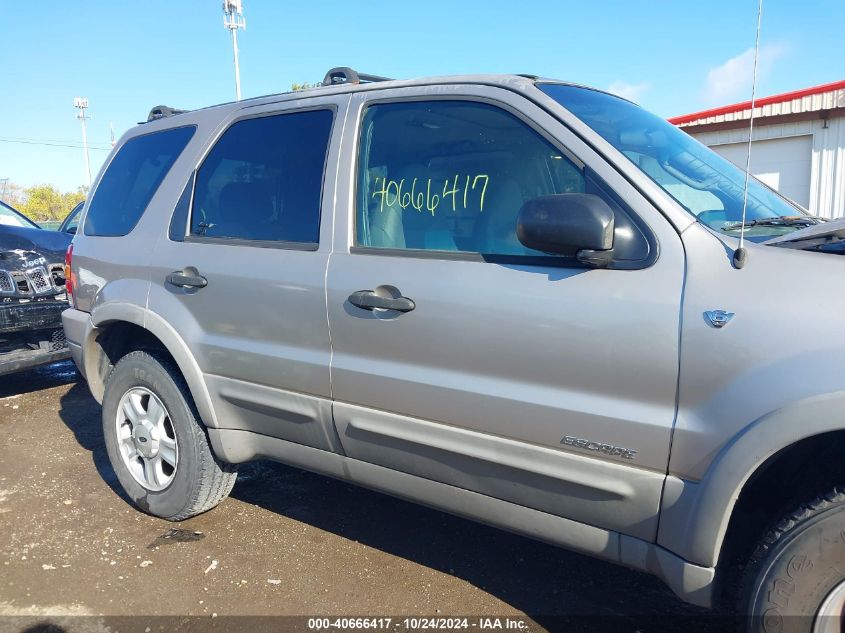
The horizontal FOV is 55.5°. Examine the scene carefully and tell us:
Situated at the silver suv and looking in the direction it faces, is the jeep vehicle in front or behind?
behind

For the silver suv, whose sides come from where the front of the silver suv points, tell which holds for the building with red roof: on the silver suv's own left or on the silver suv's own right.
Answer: on the silver suv's own left

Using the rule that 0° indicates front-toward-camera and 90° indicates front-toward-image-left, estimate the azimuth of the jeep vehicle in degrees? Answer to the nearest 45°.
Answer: approximately 315°

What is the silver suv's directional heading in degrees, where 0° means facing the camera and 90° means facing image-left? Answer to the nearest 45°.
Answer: approximately 315°
